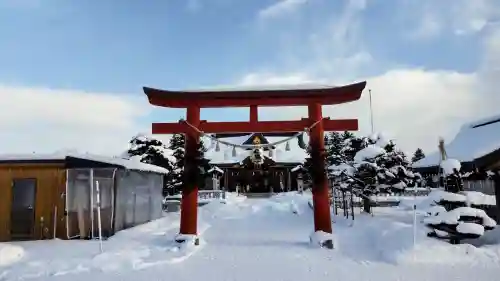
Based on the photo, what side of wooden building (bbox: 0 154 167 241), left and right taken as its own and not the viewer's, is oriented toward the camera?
front

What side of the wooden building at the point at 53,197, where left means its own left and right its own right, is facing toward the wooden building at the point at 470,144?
left

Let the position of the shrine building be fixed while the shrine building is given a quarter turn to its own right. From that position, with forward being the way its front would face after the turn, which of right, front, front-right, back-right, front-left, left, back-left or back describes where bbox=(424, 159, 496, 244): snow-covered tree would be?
left

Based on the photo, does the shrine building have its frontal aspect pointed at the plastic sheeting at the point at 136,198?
yes

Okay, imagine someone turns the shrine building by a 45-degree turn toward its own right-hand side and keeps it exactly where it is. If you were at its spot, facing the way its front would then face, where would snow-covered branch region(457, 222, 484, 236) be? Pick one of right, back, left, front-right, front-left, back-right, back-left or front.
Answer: front-left

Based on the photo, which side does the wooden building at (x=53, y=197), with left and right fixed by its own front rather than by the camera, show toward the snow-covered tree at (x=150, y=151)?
back

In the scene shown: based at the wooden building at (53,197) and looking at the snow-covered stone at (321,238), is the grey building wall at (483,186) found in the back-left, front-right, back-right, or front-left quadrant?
front-left

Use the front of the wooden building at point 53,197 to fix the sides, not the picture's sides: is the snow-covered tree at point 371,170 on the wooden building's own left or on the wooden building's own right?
on the wooden building's own left

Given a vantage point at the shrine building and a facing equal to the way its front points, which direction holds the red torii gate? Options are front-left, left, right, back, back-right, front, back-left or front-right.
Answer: front

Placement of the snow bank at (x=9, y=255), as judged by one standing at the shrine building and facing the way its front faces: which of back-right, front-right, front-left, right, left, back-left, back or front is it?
front

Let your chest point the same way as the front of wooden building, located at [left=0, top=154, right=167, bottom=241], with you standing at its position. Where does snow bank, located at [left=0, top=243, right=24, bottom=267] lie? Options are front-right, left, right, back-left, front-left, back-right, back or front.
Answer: front

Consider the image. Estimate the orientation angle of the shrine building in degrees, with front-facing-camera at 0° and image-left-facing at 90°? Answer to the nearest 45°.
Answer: approximately 0°

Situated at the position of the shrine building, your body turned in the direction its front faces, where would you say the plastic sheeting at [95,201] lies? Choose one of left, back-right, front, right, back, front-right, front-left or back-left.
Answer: front

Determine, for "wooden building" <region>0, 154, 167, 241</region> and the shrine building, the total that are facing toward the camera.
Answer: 2
